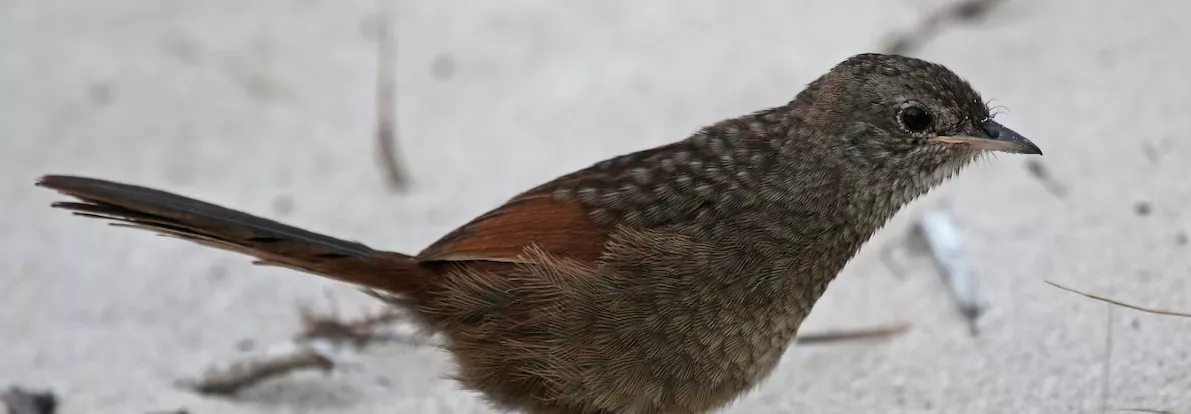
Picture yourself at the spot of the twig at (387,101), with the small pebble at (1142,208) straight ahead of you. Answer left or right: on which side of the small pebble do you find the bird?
right

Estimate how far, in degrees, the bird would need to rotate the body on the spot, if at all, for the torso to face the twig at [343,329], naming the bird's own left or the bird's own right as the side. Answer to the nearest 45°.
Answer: approximately 135° to the bird's own left

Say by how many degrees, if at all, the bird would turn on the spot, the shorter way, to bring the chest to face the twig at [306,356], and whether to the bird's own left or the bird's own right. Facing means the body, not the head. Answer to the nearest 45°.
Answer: approximately 135° to the bird's own left

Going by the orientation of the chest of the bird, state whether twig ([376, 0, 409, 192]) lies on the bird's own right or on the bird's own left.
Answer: on the bird's own left

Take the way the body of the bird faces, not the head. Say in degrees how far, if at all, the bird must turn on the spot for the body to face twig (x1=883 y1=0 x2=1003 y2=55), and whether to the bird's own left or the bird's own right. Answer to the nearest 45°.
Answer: approximately 45° to the bird's own left

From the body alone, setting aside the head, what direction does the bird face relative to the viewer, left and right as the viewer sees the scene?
facing to the right of the viewer

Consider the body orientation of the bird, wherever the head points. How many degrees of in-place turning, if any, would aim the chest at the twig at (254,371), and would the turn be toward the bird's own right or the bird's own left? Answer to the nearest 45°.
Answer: approximately 135° to the bird's own left

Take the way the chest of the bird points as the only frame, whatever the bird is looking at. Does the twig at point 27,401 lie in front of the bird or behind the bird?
behind
